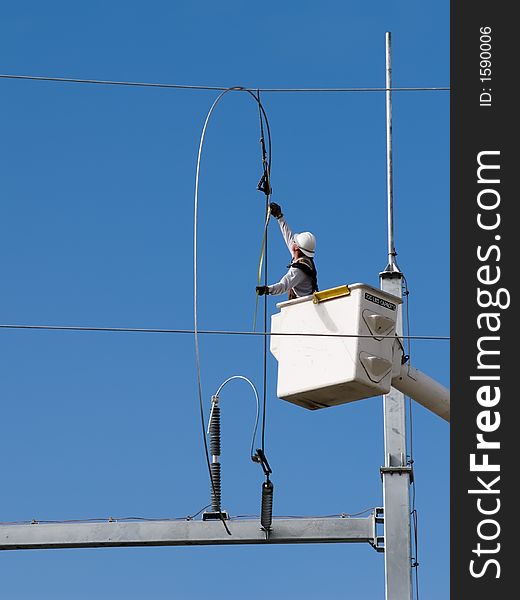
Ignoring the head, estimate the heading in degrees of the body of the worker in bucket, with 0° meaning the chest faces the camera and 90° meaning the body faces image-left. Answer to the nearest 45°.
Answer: approximately 90°
